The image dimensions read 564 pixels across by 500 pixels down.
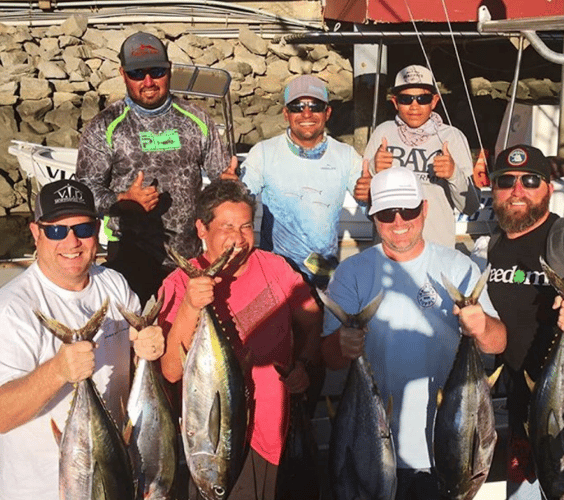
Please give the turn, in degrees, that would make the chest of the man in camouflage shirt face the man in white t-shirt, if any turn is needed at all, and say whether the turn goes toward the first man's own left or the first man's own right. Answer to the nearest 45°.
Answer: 0° — they already face them

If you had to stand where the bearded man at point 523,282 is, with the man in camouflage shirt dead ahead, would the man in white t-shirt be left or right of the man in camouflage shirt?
left

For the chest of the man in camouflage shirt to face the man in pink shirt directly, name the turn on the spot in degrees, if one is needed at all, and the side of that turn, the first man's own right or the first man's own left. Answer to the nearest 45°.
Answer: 0° — they already face them

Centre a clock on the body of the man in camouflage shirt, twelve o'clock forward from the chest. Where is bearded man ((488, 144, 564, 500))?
The bearded man is roughly at 10 o'clock from the man in camouflage shirt.

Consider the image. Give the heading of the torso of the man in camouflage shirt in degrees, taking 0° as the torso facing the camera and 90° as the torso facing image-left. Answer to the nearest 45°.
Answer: approximately 0°

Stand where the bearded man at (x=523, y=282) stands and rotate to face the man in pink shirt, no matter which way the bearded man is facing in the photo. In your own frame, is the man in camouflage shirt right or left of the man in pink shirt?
right

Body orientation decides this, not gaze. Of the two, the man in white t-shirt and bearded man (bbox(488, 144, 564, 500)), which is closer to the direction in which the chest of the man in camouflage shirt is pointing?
the man in white t-shirt
